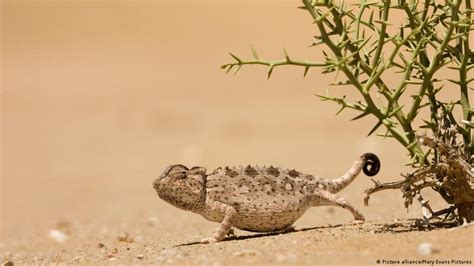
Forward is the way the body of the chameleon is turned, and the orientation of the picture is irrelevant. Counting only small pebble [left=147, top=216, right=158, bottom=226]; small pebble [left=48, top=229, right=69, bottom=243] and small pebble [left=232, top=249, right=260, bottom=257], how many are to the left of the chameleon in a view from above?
1

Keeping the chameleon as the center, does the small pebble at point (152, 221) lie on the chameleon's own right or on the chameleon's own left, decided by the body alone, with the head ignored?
on the chameleon's own right

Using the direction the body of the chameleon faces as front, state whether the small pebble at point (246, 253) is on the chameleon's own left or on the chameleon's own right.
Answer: on the chameleon's own left

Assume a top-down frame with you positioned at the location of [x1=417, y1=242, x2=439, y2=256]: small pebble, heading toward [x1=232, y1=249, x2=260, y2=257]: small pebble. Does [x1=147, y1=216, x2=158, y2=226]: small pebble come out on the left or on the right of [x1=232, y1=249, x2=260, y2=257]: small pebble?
right

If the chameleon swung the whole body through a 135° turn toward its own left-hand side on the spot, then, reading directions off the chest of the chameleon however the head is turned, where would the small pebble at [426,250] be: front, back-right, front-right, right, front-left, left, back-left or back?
front

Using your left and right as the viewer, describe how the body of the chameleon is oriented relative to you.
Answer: facing to the left of the viewer

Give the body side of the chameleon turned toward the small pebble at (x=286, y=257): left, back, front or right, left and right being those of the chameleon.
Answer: left
